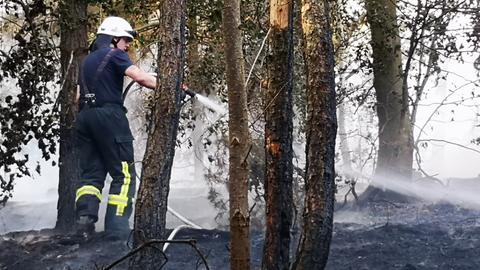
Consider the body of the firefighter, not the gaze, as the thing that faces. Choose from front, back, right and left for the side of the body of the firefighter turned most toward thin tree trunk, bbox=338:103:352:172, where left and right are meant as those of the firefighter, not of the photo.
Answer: front

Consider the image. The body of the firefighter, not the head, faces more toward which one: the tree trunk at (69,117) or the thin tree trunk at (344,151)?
the thin tree trunk

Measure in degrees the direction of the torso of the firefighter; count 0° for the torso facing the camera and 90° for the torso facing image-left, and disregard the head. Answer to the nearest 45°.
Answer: approximately 225°

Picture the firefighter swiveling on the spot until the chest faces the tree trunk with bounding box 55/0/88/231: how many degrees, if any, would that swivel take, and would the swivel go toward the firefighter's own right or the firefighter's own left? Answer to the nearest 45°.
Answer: approximately 90° to the firefighter's own left

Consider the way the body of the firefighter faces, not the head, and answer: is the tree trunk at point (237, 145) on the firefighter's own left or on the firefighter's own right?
on the firefighter's own right
